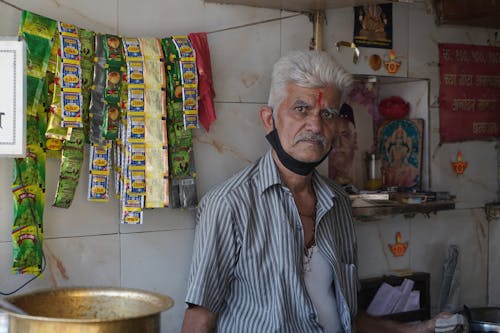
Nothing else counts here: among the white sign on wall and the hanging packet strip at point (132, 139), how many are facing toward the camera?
2

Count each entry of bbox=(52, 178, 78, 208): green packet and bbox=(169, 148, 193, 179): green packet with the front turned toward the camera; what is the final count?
2

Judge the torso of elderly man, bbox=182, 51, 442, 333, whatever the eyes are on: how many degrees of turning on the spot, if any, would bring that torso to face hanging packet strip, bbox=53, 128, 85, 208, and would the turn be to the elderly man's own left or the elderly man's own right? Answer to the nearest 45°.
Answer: approximately 135° to the elderly man's own right
